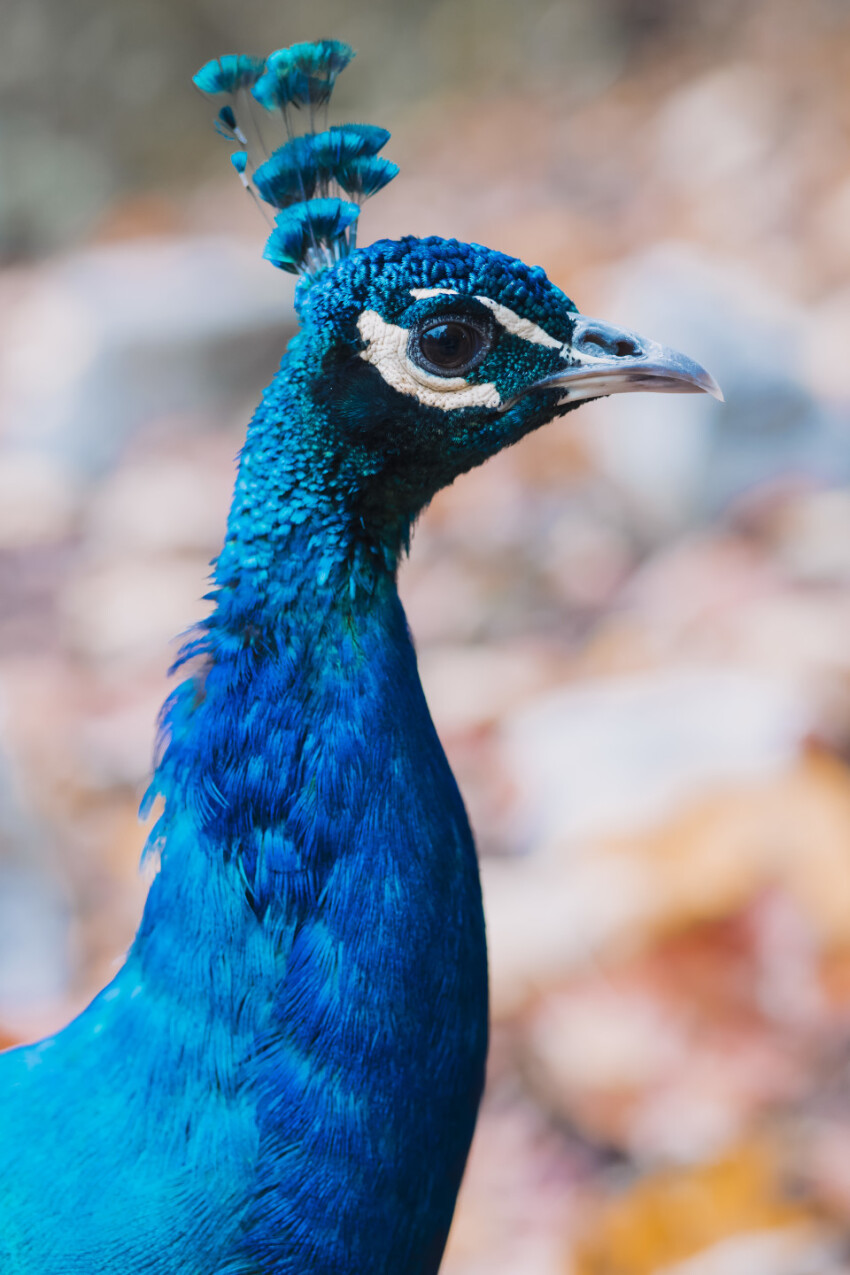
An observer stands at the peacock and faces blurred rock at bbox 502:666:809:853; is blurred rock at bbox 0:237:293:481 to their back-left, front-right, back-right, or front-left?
front-left

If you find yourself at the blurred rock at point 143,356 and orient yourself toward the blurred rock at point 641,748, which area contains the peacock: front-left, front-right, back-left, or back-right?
front-right

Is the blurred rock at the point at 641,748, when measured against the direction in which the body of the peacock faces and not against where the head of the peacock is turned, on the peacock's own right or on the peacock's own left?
on the peacock's own left

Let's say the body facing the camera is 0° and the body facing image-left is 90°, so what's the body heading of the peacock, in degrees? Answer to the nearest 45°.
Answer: approximately 270°
